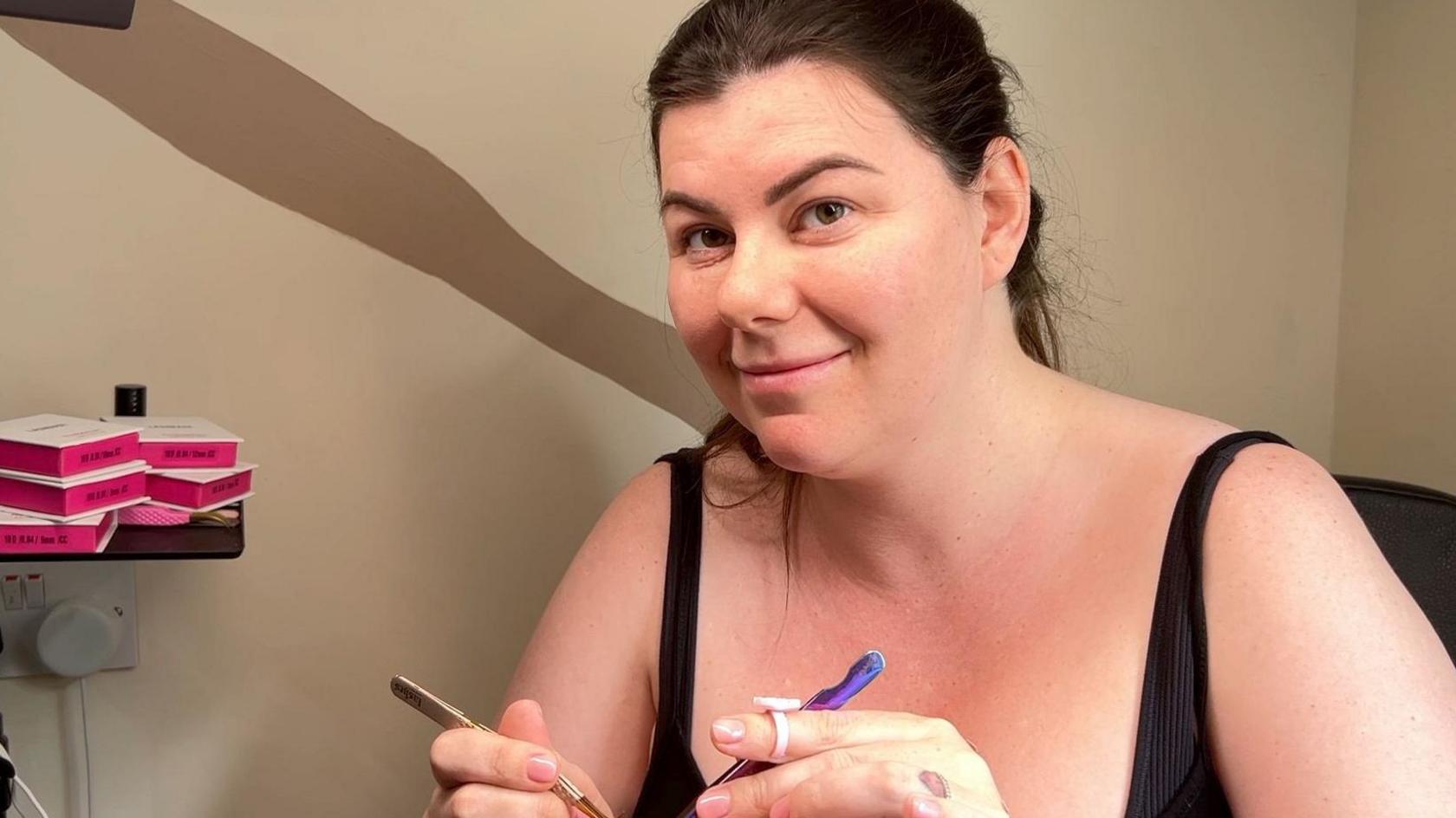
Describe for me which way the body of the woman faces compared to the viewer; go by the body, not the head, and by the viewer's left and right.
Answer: facing the viewer and to the left of the viewer

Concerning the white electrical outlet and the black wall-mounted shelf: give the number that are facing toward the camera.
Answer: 2

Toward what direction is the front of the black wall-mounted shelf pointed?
toward the camera

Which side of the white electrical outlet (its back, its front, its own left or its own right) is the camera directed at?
front
